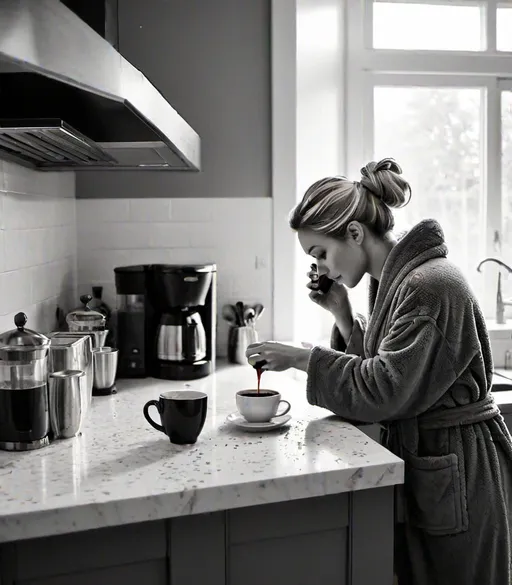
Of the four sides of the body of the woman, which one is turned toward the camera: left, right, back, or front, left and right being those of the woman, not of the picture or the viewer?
left

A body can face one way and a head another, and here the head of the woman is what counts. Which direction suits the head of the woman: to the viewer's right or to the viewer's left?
to the viewer's left

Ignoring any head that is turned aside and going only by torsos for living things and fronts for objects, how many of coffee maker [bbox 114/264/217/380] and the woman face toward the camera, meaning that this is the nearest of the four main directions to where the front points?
1

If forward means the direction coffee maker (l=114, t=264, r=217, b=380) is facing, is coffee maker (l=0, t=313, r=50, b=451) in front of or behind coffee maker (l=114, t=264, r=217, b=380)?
in front

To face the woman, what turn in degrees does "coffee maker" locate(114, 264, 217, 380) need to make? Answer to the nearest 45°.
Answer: approximately 45° to its left

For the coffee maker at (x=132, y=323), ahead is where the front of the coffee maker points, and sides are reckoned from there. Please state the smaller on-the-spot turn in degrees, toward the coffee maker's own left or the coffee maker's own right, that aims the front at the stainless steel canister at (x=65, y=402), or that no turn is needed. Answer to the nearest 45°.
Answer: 0° — it already faces it

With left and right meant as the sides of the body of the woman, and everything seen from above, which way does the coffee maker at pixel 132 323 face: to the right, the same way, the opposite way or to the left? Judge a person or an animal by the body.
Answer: to the left

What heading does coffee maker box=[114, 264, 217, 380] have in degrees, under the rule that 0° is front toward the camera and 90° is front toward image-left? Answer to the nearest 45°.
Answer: approximately 0°

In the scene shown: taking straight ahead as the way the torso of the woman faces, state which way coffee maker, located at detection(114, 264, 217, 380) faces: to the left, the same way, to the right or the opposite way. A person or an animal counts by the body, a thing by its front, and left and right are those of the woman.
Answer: to the left
